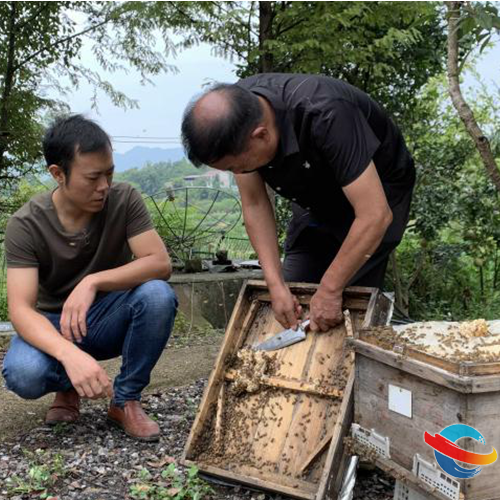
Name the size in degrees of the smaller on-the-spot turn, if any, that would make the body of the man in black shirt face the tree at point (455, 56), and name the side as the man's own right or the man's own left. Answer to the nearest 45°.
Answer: approximately 180°

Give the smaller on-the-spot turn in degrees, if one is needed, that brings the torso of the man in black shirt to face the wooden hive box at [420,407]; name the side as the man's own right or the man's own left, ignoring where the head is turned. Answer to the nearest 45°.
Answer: approximately 90° to the man's own left

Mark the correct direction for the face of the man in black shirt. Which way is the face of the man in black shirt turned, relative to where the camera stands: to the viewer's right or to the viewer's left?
to the viewer's left

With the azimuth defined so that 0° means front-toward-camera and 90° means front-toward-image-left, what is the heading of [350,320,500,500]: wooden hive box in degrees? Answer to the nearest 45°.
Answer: approximately 45°

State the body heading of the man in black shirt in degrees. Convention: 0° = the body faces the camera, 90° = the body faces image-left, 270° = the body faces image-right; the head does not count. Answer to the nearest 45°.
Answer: approximately 45°

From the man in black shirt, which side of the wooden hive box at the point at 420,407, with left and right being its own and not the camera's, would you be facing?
right

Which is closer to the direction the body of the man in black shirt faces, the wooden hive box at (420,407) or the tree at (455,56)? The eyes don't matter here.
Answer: the wooden hive box
